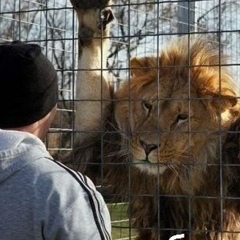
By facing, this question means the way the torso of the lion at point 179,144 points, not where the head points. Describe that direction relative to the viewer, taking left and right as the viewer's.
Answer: facing the viewer and to the left of the viewer
